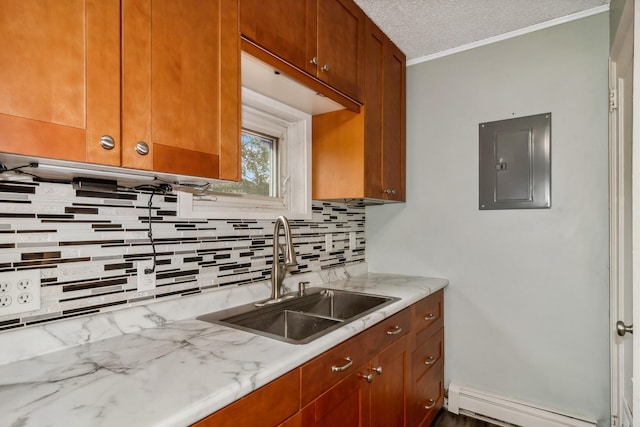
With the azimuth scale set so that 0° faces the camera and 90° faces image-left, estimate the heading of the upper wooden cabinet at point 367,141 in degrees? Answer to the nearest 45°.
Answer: approximately 315°

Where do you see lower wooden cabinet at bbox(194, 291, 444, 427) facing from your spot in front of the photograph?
facing the viewer and to the right of the viewer

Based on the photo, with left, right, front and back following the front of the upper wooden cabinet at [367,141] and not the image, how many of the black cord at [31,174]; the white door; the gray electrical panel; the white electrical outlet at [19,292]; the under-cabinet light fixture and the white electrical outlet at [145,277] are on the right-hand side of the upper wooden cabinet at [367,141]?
4

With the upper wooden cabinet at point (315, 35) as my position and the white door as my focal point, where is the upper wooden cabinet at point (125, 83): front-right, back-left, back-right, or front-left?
back-right

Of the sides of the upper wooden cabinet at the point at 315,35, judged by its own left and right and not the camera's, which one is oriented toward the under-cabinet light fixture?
right

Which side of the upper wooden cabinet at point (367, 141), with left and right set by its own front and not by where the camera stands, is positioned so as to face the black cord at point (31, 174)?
right

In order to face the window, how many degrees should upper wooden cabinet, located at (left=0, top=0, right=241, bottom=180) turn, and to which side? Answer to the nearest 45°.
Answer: approximately 90° to its left

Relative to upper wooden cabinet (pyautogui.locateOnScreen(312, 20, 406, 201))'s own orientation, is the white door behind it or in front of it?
in front

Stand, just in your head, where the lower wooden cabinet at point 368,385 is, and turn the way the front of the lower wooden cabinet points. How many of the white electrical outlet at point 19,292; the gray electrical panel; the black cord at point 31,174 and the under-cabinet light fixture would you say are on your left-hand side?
1

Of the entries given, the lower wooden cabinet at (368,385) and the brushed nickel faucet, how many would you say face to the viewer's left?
0
